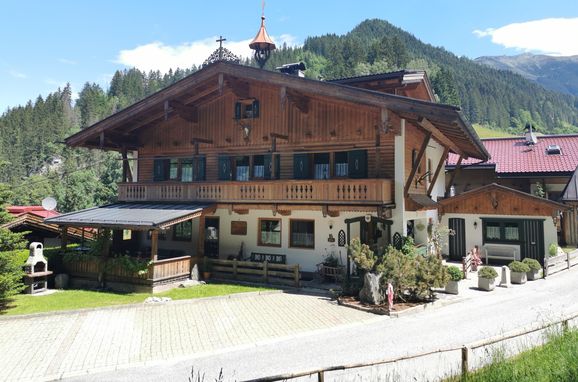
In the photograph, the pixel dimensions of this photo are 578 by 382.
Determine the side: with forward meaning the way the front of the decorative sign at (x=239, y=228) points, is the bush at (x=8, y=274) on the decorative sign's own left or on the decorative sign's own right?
on the decorative sign's own right

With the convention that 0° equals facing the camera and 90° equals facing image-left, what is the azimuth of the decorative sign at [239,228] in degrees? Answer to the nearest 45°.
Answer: approximately 0°

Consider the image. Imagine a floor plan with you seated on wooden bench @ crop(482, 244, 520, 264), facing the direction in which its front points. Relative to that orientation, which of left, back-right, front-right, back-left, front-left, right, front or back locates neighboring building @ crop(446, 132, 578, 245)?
back

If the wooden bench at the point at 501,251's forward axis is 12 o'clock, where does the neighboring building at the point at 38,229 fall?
The neighboring building is roughly at 2 o'clock from the wooden bench.

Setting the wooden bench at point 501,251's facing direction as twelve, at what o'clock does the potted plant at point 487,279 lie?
The potted plant is roughly at 12 o'clock from the wooden bench.

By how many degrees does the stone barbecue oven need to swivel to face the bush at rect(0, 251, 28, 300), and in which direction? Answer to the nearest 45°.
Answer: approximately 45° to its right

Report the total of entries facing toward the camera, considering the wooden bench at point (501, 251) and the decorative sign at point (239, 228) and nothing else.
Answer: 2

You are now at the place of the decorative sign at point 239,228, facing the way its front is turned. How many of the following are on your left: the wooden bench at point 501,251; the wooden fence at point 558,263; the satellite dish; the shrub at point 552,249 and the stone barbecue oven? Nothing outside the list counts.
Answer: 3

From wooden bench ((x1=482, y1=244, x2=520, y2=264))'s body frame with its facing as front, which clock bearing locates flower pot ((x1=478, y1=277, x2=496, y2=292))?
The flower pot is roughly at 12 o'clock from the wooden bench.

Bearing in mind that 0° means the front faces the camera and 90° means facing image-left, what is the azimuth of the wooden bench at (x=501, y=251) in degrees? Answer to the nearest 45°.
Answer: approximately 0°
